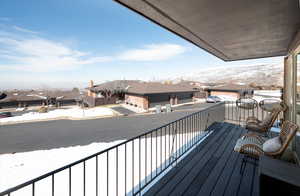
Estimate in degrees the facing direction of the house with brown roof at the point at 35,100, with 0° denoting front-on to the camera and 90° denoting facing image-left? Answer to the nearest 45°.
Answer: approximately 0°

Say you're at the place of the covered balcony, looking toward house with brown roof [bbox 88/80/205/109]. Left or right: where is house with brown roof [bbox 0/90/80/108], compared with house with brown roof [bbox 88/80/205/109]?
left

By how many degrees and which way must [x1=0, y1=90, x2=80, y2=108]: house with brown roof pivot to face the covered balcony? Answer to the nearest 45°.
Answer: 0° — it already faces it

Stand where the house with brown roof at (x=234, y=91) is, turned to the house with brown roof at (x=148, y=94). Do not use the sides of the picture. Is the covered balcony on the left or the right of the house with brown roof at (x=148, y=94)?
left
